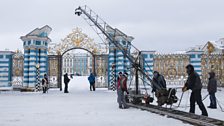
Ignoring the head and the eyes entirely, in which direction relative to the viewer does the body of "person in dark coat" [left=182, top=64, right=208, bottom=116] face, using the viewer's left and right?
facing to the left of the viewer

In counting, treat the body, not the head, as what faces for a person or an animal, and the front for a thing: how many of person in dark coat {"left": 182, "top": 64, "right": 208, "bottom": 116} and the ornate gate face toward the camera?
1

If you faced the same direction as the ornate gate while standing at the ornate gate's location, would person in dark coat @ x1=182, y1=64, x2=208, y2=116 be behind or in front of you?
in front

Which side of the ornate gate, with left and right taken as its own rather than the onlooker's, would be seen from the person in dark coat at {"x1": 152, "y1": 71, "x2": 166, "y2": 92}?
front

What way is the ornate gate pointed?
toward the camera
